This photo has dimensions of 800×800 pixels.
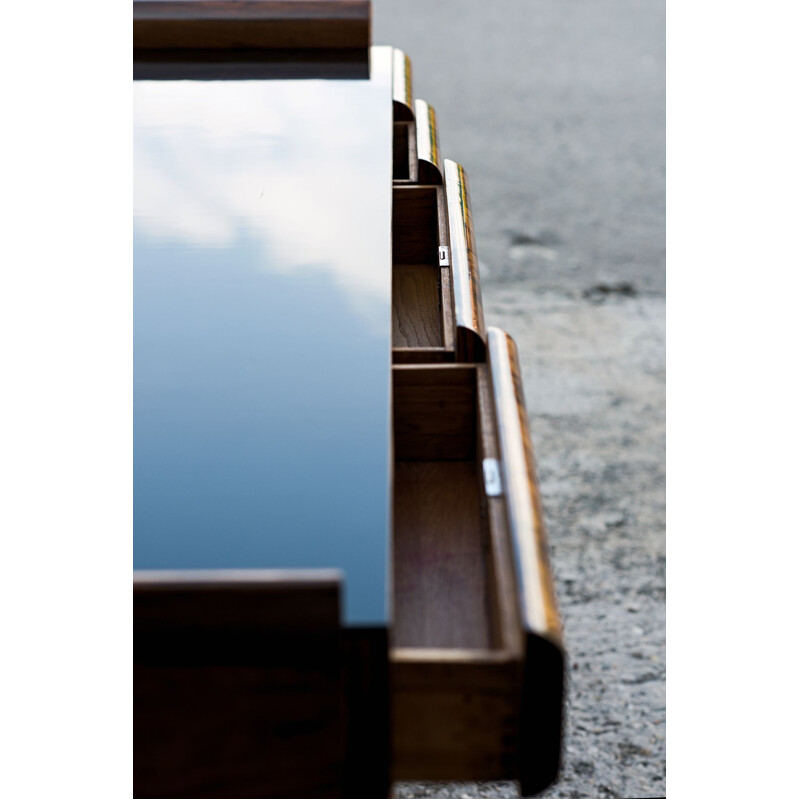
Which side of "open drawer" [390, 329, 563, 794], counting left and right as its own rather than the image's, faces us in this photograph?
right

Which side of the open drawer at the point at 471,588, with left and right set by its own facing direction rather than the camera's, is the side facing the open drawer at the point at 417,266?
left
